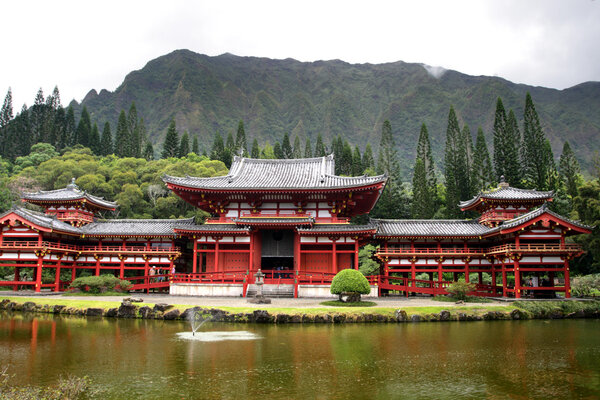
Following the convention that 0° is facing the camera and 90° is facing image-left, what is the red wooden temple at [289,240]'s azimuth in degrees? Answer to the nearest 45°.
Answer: approximately 0°

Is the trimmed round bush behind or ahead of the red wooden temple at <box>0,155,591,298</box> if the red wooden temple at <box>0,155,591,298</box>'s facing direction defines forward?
ahead

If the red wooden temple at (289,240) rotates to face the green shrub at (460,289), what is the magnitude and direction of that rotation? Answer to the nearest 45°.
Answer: approximately 45° to its left

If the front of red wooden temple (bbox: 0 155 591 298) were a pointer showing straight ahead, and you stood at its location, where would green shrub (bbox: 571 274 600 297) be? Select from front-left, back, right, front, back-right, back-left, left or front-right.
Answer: left

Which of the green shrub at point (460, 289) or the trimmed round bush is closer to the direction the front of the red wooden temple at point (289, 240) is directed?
the trimmed round bush

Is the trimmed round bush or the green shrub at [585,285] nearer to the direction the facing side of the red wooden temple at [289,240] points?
the trimmed round bush
